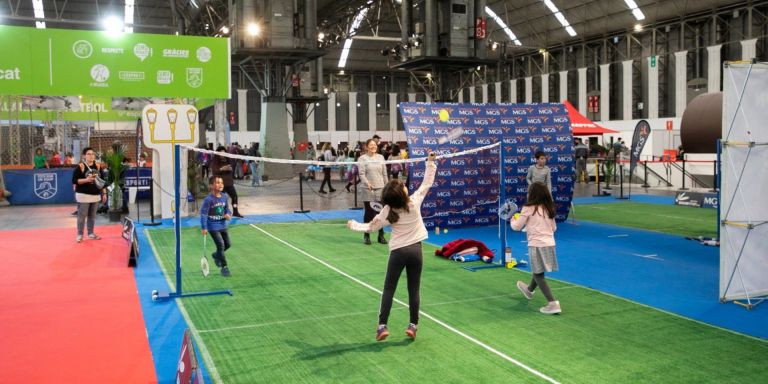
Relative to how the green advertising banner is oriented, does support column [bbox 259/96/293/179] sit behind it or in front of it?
behind

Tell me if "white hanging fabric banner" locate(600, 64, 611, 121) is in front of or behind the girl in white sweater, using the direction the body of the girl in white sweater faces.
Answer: in front

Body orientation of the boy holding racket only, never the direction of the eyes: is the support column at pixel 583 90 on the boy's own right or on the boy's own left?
on the boy's own left

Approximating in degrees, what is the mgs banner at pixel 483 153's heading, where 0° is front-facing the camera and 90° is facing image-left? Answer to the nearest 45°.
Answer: approximately 0°

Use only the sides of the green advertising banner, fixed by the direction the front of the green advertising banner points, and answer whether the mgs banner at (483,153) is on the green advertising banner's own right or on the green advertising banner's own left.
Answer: on the green advertising banner's own left

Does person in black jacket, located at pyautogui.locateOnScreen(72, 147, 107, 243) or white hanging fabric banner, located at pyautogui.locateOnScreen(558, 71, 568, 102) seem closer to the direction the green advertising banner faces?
the person in black jacket

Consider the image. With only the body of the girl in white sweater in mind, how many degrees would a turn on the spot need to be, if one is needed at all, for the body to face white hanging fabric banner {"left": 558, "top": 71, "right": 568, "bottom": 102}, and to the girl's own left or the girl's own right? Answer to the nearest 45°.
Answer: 0° — they already face it

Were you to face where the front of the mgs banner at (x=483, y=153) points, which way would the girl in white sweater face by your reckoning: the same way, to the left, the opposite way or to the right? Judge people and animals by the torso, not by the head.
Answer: the opposite way

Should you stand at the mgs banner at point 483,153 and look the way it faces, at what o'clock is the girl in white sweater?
The girl in white sweater is roughly at 12 o'clock from the mgs banner.

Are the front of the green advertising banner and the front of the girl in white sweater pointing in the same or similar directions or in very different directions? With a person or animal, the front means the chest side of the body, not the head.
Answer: very different directions

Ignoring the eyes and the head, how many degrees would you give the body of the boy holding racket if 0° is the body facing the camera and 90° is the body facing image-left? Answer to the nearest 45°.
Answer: approximately 315°

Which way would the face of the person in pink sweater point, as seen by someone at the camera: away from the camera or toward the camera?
away from the camera

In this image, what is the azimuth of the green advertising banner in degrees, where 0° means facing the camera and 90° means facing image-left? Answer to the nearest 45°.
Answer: approximately 0°

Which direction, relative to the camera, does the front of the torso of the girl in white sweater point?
away from the camera
